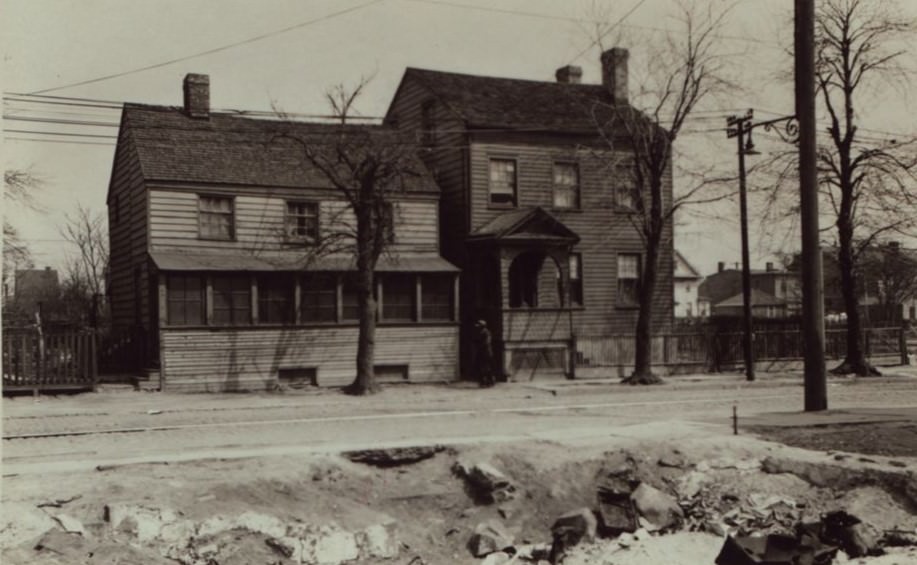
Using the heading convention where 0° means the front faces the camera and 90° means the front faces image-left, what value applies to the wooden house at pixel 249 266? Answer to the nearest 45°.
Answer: approximately 0°

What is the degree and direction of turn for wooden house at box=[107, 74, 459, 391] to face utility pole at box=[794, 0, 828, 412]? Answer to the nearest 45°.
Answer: approximately 45° to its left

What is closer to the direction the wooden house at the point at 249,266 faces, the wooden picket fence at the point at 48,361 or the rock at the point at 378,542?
the rock

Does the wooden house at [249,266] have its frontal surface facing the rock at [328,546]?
yes

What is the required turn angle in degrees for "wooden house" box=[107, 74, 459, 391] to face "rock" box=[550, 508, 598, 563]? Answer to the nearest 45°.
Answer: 0° — it already faces it

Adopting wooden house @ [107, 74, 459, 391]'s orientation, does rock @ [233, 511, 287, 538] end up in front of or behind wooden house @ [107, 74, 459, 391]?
in front

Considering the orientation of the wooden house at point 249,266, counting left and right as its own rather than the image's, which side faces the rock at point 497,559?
front

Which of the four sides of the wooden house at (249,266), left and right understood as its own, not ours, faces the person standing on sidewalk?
left

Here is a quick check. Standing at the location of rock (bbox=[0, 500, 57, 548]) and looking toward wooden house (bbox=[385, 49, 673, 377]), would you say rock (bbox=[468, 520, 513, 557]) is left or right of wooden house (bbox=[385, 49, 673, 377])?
right

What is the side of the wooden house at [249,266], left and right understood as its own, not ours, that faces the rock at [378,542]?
front
